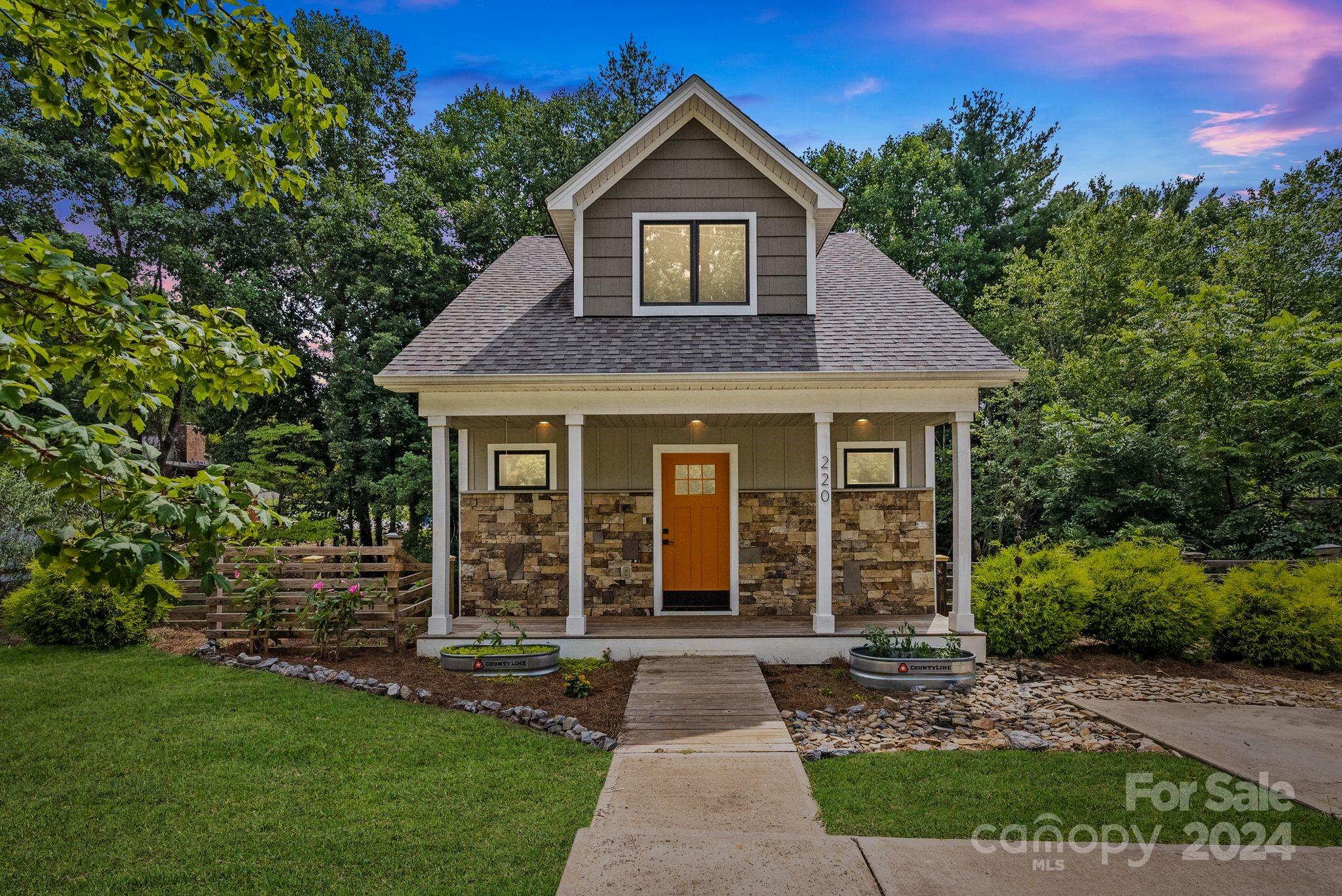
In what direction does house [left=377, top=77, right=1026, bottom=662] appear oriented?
toward the camera

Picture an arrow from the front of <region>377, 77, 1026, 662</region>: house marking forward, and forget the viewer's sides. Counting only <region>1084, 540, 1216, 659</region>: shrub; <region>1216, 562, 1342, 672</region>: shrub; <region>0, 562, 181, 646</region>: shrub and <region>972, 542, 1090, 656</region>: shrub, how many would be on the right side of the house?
1

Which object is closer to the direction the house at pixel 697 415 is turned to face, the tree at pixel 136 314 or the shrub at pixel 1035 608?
the tree

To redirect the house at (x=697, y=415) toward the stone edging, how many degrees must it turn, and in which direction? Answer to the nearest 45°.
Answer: approximately 45° to its right

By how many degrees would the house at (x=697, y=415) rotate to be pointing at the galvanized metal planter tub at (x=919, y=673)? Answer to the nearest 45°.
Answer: approximately 45° to its left

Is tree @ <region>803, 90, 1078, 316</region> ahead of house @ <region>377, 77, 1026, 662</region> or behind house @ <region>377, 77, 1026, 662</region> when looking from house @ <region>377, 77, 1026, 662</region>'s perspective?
behind

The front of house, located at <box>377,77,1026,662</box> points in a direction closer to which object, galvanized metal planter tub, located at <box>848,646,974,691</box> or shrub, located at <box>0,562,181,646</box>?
the galvanized metal planter tub

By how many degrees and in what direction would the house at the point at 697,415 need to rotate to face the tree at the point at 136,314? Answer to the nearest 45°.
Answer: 0° — it already faces it

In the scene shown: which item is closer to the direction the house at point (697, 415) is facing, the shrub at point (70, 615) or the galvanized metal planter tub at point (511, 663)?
the galvanized metal planter tub

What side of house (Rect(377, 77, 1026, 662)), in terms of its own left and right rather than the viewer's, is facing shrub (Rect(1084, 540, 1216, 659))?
left

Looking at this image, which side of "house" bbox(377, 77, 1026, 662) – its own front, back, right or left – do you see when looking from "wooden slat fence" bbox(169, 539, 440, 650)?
right

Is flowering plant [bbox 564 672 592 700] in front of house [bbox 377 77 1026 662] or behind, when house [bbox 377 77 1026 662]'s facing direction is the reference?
in front

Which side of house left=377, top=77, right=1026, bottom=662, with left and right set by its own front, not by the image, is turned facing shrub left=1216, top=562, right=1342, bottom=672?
left

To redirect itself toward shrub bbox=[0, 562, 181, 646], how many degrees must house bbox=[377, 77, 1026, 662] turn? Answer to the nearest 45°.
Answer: approximately 90° to its right
